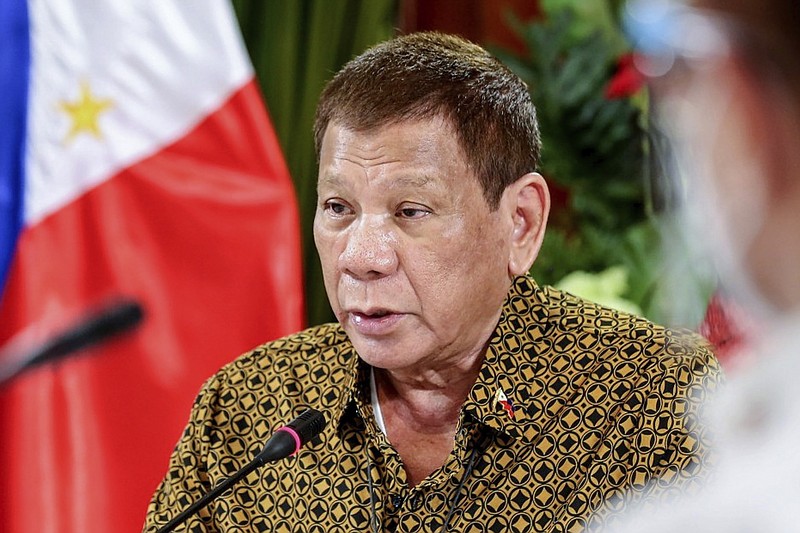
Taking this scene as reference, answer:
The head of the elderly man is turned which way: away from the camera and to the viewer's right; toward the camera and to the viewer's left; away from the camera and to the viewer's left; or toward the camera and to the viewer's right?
toward the camera and to the viewer's left

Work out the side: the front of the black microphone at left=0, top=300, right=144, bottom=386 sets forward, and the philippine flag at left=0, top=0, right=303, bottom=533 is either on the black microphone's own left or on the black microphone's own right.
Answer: on the black microphone's own left

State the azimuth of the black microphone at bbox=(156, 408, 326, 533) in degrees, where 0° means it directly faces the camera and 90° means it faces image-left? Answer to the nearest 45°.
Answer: approximately 270°

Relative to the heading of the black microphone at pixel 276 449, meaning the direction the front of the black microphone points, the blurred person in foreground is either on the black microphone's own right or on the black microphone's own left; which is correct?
on the black microphone's own right

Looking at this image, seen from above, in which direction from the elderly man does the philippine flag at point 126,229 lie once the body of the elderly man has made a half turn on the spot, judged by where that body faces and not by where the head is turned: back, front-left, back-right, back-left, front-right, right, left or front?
left

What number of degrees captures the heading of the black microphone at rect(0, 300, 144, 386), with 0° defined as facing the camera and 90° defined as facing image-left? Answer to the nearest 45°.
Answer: approximately 270°

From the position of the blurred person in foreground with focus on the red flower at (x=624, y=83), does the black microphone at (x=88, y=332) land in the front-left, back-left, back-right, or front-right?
front-left

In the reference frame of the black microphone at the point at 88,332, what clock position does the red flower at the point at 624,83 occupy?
The red flower is roughly at 11 o'clock from the black microphone.

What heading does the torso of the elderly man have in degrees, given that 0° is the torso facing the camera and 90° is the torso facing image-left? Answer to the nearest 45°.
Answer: approximately 45°

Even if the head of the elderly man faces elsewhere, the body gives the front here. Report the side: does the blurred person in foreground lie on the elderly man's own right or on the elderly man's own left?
on the elderly man's own left

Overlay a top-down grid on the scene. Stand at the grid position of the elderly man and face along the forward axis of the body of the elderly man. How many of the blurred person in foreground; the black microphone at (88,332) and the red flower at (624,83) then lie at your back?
1

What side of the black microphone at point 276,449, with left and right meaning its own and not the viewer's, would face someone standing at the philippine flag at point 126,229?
left

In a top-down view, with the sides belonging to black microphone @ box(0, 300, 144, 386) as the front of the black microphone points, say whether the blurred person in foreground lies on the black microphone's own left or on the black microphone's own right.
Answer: on the black microphone's own right
